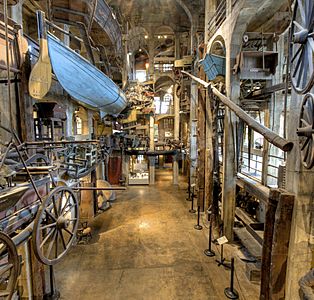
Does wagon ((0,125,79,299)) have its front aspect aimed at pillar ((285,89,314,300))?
no

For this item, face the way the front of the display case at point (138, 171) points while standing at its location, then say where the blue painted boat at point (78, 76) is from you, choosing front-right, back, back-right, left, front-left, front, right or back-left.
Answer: front

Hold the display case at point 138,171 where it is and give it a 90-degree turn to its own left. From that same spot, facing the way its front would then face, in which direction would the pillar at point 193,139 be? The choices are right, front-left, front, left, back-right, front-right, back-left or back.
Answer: front-right

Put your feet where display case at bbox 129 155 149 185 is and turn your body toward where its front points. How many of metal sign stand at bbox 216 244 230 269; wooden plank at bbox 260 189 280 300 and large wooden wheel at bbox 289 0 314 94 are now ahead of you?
3

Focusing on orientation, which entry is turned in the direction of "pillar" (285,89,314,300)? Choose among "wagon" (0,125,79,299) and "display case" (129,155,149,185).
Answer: the display case

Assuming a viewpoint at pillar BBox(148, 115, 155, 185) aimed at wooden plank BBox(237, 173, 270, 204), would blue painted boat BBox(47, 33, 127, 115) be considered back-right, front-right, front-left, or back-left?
front-right

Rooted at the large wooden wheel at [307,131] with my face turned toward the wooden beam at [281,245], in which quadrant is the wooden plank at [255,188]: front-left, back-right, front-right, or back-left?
front-right

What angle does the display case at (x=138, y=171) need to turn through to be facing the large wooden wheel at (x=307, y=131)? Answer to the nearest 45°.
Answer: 0° — it already faces it

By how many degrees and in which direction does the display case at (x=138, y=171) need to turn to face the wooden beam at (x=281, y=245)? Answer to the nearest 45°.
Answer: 0° — it already faces it

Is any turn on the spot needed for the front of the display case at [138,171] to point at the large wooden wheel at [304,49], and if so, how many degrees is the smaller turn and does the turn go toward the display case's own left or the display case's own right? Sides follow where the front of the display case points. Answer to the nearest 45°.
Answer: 0° — it already faces it

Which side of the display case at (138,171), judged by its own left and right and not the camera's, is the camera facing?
front
